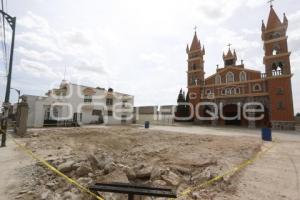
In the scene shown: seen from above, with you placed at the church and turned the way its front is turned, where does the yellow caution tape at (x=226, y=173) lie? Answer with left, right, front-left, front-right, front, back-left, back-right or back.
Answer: front-left

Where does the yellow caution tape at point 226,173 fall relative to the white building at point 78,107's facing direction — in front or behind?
in front

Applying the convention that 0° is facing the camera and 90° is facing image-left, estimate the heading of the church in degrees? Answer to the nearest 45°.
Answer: approximately 45°

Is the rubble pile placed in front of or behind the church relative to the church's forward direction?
in front

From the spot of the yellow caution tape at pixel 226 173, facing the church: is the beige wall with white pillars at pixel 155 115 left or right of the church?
left

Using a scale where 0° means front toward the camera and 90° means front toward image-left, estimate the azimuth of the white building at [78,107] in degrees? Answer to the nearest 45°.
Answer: approximately 315°

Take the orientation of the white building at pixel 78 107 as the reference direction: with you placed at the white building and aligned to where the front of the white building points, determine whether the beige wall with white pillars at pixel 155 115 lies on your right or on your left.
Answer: on your left

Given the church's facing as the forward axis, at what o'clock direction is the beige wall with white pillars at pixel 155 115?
The beige wall with white pillars is roughly at 2 o'clock from the church.
